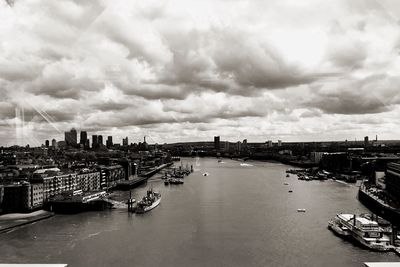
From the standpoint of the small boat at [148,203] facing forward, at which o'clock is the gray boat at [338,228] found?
The gray boat is roughly at 3 o'clock from the small boat.

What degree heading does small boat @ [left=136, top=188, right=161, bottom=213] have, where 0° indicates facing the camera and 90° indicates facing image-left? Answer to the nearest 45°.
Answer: approximately 225°

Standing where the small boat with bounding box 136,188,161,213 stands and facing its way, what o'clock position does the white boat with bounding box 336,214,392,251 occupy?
The white boat is roughly at 3 o'clock from the small boat.

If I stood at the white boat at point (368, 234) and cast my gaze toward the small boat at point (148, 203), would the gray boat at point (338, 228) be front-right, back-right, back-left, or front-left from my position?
front-right
